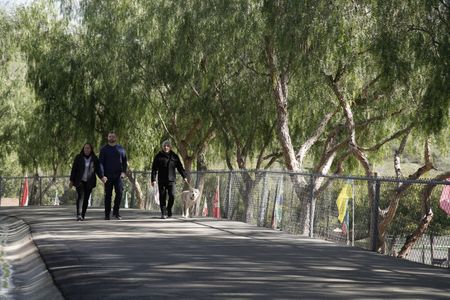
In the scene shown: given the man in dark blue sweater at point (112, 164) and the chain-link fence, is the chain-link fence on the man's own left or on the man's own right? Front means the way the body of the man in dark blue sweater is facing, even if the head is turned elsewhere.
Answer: on the man's own left

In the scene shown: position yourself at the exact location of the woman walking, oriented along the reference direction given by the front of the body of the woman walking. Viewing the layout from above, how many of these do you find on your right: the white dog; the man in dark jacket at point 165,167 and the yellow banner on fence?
0

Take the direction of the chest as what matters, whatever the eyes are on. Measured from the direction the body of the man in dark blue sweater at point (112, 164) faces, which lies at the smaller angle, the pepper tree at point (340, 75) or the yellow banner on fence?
the yellow banner on fence

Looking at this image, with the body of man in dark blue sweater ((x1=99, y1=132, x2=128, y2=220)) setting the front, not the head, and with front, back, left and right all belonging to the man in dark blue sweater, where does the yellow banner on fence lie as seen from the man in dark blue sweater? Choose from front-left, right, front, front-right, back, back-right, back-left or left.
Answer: front-left

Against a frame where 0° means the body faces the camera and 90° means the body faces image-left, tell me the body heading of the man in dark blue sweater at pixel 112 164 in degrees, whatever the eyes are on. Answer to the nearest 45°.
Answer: approximately 0°

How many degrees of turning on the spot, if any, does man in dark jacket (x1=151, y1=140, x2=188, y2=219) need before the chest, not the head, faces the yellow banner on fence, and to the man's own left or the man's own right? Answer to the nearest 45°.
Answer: approximately 45° to the man's own left

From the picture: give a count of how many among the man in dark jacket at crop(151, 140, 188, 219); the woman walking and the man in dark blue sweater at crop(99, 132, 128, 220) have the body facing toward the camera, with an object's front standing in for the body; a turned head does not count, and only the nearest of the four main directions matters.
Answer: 3

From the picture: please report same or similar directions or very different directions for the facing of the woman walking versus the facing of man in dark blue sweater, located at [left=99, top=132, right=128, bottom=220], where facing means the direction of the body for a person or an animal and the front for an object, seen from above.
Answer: same or similar directions

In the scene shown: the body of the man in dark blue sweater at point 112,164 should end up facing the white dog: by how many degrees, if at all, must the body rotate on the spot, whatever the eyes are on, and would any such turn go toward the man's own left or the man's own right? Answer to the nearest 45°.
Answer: approximately 135° to the man's own left

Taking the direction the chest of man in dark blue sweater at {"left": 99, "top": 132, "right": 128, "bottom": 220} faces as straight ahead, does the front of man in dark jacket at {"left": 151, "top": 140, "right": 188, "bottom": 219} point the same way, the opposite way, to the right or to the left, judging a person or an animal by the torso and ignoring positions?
the same way

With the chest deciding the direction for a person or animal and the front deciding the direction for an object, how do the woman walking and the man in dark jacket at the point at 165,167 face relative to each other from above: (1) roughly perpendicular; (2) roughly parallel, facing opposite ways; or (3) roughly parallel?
roughly parallel

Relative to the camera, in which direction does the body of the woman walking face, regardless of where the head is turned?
toward the camera

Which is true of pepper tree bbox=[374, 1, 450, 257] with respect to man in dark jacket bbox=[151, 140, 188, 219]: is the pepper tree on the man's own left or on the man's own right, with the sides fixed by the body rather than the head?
on the man's own left
